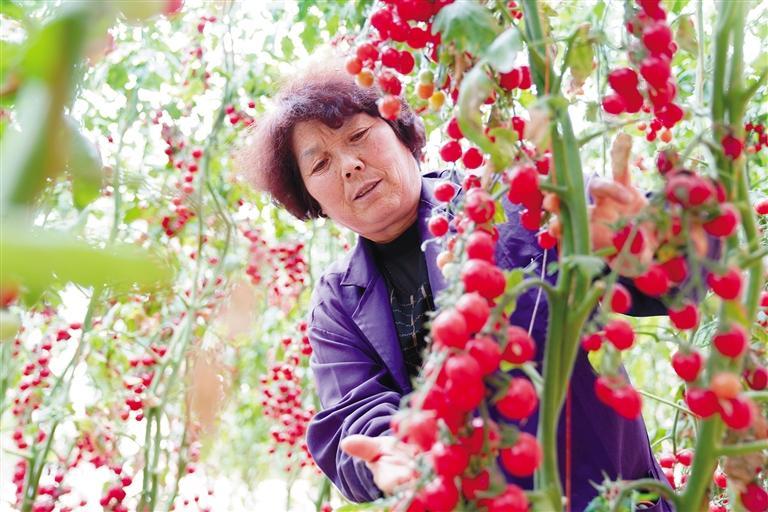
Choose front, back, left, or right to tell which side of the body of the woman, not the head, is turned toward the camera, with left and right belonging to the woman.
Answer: front

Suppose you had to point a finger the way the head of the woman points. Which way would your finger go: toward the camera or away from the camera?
toward the camera
